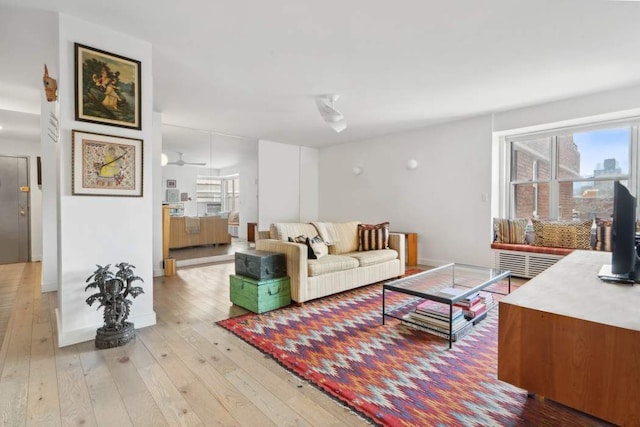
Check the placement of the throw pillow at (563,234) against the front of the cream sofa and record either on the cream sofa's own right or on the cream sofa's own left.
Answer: on the cream sofa's own left

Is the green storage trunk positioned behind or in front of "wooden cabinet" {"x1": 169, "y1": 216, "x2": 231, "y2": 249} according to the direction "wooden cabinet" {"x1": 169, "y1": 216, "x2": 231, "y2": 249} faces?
in front

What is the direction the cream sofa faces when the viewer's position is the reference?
facing the viewer and to the right of the viewer

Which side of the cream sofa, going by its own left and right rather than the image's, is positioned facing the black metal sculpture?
right

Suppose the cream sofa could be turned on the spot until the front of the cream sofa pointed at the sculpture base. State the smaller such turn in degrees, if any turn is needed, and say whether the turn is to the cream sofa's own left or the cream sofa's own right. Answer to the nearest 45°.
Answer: approximately 90° to the cream sofa's own right

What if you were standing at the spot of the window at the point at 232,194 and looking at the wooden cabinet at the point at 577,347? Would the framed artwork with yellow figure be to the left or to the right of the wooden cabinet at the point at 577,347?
right

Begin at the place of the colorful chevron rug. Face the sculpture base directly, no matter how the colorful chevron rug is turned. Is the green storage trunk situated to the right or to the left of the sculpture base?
right
